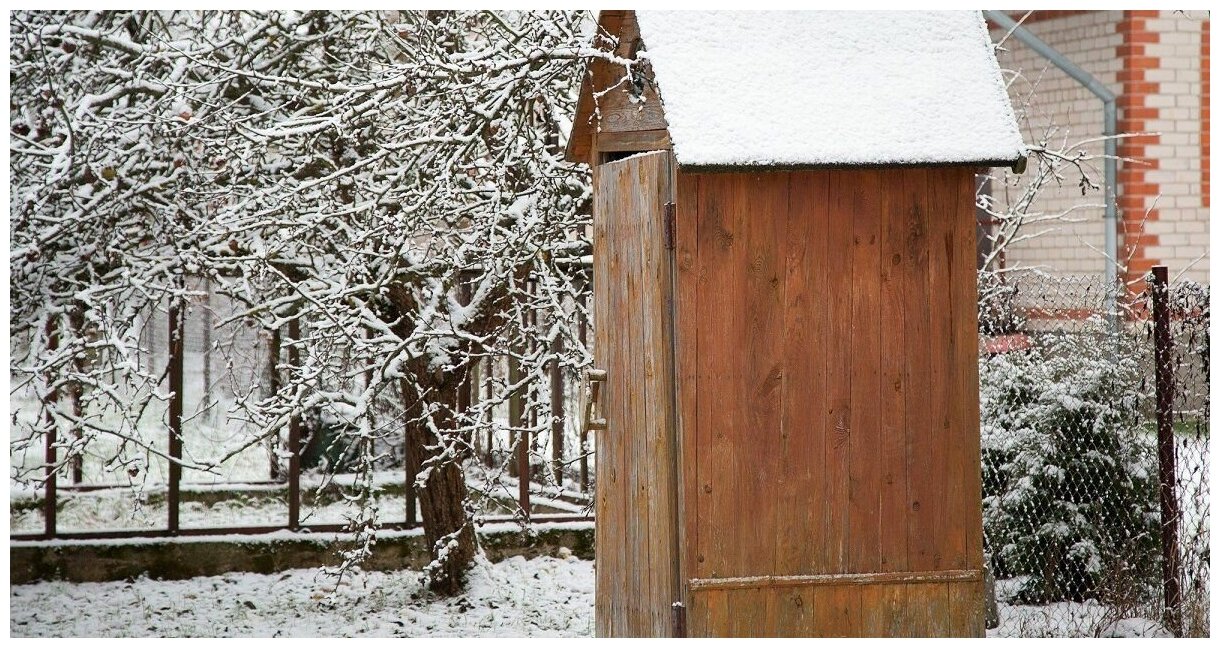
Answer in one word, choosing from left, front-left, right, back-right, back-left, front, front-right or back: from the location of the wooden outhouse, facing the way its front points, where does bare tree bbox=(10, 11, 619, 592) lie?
front-right

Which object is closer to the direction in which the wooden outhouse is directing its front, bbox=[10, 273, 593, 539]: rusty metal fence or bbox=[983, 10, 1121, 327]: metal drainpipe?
the rusty metal fence

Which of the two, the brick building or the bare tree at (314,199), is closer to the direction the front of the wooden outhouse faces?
the bare tree

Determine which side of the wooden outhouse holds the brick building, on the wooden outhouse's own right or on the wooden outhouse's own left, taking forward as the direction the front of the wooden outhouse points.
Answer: on the wooden outhouse's own right

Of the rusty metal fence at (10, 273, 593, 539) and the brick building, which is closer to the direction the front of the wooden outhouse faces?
the rusty metal fence

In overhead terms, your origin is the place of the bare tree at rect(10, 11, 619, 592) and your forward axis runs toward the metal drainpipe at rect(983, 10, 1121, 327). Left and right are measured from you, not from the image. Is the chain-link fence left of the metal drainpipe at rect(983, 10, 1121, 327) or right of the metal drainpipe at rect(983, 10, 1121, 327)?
right

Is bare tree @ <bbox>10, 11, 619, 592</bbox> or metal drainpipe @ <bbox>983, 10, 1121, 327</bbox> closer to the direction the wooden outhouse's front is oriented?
the bare tree

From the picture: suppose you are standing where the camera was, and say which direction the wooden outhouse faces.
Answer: facing to the left of the viewer

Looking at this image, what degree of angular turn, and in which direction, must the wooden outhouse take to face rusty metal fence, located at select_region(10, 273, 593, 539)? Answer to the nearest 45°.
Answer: approximately 45° to its right

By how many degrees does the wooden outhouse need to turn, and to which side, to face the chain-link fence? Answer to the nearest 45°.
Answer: approximately 135° to its right
